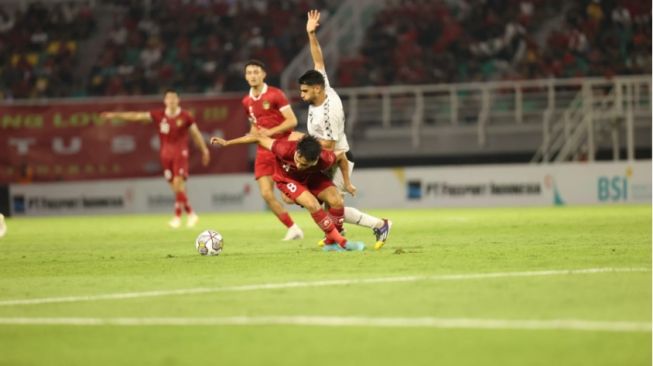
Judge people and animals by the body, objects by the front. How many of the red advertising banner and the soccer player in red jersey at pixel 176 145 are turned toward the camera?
2

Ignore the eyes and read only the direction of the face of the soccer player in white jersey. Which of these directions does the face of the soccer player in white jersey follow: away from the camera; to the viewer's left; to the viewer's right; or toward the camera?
to the viewer's left

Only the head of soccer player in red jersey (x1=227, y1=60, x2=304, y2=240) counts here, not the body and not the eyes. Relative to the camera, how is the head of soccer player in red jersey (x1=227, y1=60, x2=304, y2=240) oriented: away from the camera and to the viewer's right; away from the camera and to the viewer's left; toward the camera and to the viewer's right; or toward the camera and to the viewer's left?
toward the camera and to the viewer's left

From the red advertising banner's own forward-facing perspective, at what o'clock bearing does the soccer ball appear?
The soccer ball is roughly at 12 o'clock from the red advertising banner.

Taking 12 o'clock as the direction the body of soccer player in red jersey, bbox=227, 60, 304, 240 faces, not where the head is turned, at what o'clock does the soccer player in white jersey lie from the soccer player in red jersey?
The soccer player in white jersey is roughly at 10 o'clock from the soccer player in red jersey.

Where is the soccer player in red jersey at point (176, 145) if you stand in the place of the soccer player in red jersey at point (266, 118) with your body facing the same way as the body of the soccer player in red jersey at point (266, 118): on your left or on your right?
on your right

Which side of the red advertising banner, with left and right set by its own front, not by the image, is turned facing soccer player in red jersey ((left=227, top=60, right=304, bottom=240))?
front

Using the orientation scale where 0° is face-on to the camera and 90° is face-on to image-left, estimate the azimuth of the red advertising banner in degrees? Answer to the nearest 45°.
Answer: approximately 0°

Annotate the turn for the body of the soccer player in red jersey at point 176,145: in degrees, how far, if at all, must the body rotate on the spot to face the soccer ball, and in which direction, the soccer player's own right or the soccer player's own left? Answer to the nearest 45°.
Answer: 0° — they already face it
